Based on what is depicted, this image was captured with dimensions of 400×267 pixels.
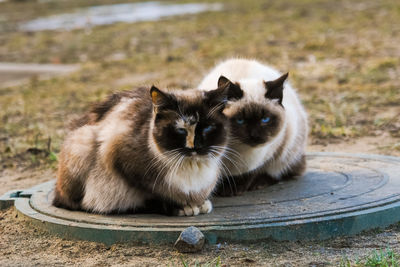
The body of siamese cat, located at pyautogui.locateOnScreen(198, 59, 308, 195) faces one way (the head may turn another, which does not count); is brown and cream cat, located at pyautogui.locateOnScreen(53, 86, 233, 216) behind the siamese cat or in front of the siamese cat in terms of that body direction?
in front

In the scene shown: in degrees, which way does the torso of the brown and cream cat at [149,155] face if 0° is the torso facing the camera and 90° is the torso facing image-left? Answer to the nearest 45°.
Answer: approximately 315°

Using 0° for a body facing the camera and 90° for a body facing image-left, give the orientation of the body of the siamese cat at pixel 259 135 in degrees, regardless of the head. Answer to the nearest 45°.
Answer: approximately 45°

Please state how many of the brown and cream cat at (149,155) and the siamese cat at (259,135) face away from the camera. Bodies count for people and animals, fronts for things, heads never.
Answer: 0
